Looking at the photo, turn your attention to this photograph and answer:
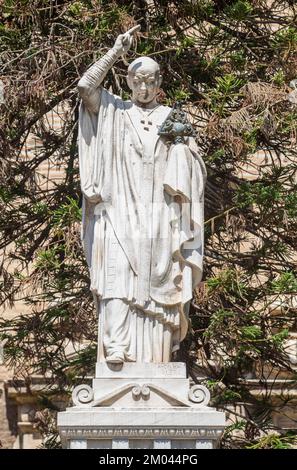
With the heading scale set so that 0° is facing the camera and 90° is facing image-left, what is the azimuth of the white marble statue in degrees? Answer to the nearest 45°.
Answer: approximately 0°
